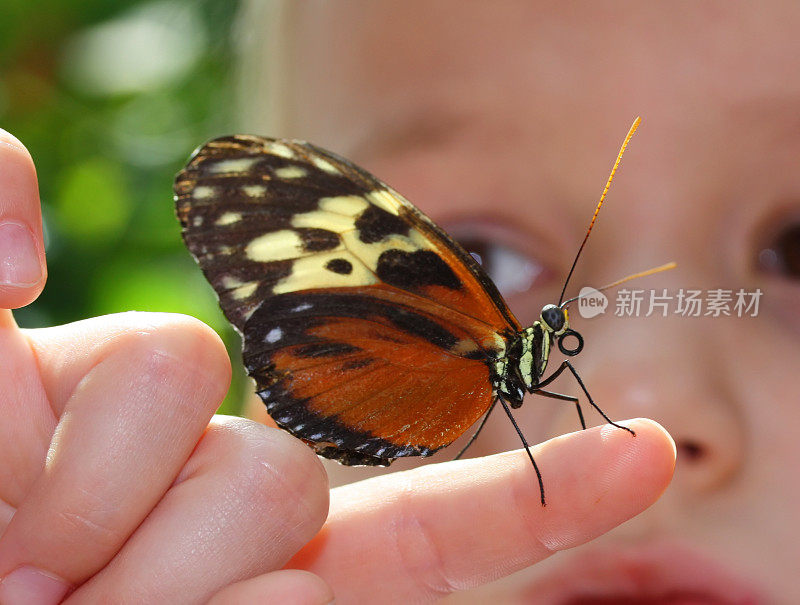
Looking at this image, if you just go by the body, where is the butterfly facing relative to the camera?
to the viewer's right
